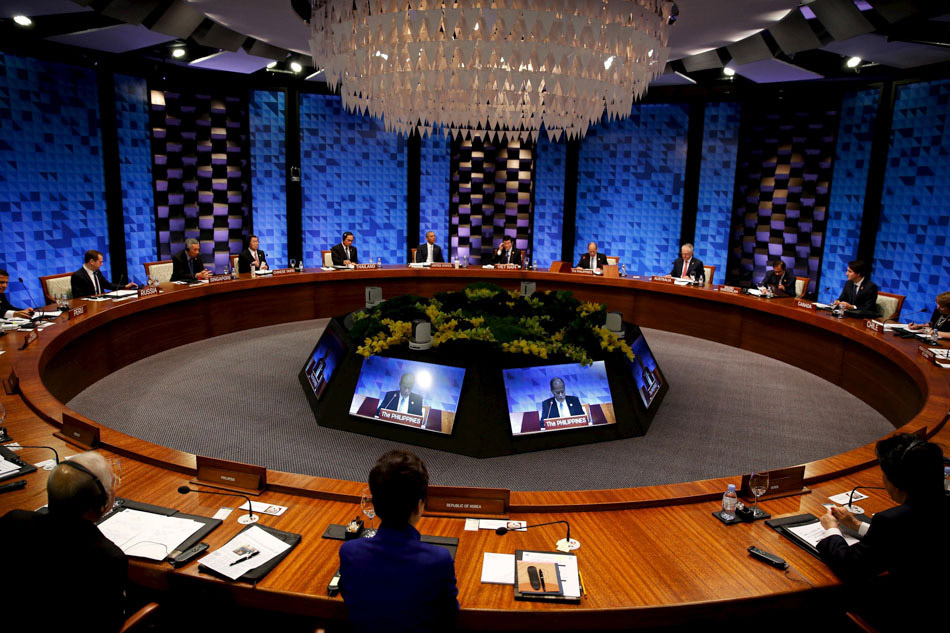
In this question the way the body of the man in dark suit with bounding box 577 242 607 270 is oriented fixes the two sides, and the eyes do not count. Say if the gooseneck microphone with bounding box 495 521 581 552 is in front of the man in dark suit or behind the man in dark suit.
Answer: in front

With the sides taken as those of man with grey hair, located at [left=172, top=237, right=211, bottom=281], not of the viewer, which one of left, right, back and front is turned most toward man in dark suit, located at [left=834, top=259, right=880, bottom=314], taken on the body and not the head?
front

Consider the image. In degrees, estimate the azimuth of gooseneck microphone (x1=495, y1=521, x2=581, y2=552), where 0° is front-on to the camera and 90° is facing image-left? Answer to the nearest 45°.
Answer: approximately 90°

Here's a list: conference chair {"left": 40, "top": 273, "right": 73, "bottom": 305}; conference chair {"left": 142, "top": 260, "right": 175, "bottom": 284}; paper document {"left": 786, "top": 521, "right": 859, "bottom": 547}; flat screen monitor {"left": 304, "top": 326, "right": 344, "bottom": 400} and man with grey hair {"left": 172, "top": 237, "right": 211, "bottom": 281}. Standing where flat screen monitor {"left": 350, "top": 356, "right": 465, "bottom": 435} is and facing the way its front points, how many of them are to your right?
4

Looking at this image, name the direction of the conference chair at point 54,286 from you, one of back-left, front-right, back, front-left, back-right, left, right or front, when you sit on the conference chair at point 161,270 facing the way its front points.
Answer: right

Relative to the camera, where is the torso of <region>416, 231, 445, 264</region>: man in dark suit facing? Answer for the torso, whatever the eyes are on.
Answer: toward the camera

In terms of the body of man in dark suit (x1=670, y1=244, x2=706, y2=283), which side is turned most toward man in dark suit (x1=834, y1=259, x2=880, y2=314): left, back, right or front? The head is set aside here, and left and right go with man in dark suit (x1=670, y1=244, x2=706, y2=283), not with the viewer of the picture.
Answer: left

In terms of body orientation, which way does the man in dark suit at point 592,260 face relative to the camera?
toward the camera

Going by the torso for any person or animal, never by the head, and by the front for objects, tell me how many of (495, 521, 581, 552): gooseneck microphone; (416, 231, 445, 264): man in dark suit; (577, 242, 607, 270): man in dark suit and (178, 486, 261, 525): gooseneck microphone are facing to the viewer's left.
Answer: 2

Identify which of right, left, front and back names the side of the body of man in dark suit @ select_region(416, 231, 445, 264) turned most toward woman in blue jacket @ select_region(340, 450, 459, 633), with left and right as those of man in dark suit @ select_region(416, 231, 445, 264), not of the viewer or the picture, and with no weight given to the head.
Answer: front

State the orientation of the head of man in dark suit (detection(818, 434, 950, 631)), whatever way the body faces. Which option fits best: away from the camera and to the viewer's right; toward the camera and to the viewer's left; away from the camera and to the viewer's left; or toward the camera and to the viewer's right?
away from the camera and to the viewer's left

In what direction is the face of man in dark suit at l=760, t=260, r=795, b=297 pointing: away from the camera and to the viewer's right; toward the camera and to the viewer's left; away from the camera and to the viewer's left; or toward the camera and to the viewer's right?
toward the camera and to the viewer's left

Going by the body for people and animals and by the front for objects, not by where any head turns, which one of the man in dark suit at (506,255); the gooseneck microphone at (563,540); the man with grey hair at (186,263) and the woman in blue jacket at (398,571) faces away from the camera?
the woman in blue jacket at (398,571)

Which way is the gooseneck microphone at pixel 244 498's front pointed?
to the viewer's left

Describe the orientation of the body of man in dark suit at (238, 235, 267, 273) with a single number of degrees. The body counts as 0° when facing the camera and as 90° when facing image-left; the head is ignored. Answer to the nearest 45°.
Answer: approximately 315°

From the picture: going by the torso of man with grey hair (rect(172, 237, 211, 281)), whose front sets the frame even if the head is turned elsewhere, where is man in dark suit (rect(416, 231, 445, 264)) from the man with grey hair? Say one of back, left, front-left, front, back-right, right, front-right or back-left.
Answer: front-left

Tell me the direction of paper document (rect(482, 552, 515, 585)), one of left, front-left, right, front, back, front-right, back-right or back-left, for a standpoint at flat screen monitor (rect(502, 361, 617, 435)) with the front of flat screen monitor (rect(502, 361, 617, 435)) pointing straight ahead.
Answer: front

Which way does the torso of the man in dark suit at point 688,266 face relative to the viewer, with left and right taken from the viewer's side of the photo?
facing the viewer and to the left of the viewer
